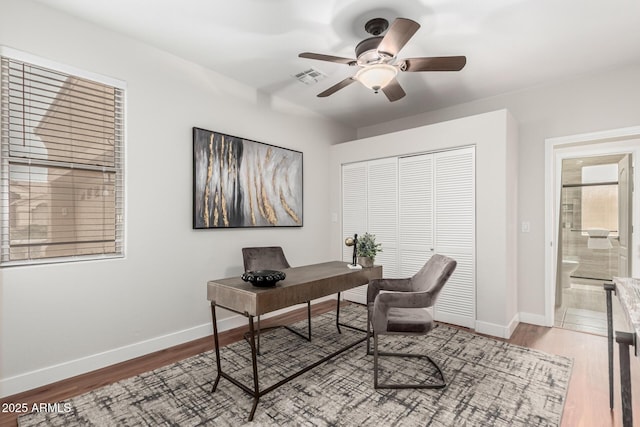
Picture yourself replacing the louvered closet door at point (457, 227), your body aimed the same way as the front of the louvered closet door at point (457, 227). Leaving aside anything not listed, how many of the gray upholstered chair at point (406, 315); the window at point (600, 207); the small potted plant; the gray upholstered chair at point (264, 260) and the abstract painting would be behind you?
1

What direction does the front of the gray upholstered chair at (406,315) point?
to the viewer's left

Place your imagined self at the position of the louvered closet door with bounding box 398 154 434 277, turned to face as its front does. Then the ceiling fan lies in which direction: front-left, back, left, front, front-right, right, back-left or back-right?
front-left

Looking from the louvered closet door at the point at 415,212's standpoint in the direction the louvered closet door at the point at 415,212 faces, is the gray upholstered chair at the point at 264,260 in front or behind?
in front

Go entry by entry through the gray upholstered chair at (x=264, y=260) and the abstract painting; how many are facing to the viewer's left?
0

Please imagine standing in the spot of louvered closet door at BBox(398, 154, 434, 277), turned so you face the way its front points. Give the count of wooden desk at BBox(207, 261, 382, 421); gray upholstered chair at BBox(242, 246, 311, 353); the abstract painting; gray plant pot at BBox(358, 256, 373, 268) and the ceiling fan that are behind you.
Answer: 0

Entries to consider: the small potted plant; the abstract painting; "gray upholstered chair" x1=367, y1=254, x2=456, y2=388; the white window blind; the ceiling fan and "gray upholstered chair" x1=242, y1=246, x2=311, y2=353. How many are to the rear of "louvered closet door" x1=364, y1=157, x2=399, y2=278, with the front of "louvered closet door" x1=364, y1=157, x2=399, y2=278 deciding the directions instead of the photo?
0

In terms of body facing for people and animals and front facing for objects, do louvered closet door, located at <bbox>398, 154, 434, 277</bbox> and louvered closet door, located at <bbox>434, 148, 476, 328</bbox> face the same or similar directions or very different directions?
same or similar directions

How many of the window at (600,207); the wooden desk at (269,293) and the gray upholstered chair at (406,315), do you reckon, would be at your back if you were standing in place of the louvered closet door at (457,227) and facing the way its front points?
1

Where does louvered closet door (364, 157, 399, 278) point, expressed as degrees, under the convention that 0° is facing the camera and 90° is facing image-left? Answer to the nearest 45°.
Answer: approximately 45°

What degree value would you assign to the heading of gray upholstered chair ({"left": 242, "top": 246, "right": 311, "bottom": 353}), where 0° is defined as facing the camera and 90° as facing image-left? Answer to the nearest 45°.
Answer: approximately 315°

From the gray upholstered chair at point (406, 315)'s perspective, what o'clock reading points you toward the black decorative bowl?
The black decorative bowl is roughly at 11 o'clock from the gray upholstered chair.

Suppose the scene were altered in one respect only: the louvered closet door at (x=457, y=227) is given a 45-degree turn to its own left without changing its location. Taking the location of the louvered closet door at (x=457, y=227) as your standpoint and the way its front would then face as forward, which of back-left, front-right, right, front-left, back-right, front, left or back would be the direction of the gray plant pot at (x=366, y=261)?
front-right

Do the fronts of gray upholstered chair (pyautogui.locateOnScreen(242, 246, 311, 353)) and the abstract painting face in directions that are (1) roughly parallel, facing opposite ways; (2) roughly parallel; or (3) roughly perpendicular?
roughly parallel

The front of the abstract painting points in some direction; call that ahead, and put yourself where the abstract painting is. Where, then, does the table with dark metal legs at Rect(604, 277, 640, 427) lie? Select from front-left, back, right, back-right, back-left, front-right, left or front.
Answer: front

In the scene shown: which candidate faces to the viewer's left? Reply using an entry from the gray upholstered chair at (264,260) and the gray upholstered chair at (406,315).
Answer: the gray upholstered chair at (406,315)

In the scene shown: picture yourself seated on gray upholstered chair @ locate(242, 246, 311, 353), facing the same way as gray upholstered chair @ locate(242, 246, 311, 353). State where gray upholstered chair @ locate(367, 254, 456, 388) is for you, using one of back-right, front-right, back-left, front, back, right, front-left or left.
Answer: front

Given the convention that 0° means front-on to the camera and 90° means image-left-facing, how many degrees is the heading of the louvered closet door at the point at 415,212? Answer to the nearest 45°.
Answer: approximately 45°

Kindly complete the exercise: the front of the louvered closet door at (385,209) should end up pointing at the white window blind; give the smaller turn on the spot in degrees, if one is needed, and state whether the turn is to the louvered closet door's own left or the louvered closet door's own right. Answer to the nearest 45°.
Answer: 0° — it already faces it

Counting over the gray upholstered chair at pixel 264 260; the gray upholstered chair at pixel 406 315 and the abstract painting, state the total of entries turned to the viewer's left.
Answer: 1
